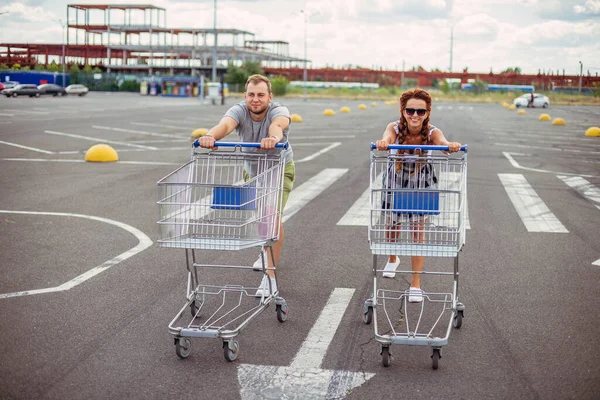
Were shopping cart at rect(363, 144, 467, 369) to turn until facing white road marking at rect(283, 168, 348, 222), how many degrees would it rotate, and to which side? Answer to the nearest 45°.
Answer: approximately 180°

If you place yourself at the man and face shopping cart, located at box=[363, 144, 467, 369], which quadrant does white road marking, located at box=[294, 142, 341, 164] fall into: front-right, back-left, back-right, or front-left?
back-left

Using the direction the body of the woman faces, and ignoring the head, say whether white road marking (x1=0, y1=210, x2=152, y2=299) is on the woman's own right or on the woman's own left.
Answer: on the woman's own right

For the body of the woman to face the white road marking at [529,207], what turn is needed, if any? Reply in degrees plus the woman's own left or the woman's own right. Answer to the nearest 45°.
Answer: approximately 180°

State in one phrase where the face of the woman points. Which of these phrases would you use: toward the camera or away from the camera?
toward the camera

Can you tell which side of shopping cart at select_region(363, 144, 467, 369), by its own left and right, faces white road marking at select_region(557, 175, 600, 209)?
back

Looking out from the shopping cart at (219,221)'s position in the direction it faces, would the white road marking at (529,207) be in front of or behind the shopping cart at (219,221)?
behind

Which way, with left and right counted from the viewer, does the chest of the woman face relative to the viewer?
facing the viewer

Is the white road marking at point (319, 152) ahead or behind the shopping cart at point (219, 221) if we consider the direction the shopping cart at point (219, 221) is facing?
behind

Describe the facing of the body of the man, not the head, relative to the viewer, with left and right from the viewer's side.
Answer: facing the viewer and to the left of the viewer

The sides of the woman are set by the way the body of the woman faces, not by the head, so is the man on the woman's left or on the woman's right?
on the woman's right

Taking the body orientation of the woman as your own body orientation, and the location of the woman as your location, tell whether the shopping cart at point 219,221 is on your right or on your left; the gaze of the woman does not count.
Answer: on your right

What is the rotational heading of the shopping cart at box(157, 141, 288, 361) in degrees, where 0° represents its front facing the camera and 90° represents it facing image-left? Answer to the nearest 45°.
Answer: approximately 45°

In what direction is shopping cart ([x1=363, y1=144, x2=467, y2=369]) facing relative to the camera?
toward the camera
